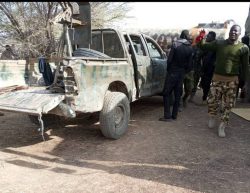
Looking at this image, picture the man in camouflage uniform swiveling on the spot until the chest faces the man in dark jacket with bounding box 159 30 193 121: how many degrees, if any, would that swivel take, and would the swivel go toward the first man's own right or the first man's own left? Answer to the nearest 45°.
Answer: approximately 135° to the first man's own right

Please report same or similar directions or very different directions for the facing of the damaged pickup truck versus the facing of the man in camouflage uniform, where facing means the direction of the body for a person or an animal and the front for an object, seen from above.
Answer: very different directions

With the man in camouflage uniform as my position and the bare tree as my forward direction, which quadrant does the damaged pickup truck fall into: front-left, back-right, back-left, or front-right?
front-left

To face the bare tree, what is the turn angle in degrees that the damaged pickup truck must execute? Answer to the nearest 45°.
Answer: approximately 45° to its left

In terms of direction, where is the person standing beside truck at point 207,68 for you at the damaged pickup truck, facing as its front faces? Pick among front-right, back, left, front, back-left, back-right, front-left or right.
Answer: front

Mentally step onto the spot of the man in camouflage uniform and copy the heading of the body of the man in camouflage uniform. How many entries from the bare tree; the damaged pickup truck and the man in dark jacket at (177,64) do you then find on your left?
0

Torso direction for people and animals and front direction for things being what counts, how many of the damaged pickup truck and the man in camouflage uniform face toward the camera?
1

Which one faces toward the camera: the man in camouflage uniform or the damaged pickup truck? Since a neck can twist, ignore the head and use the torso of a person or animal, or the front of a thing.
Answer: the man in camouflage uniform

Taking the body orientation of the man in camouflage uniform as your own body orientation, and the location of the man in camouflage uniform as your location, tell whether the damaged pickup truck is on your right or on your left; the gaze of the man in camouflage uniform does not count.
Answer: on your right

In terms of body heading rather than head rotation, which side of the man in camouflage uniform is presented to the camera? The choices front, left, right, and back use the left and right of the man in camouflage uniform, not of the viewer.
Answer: front

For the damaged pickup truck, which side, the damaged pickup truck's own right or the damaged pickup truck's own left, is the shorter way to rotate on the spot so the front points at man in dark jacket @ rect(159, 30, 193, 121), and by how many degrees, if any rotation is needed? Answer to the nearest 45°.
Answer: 0° — it already faces them

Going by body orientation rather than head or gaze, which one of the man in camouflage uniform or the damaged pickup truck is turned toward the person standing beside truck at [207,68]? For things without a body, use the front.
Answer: the damaged pickup truck

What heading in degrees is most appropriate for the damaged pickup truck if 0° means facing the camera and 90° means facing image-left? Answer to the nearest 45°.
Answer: approximately 225°

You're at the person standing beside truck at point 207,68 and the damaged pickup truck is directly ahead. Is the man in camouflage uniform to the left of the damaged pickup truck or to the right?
left

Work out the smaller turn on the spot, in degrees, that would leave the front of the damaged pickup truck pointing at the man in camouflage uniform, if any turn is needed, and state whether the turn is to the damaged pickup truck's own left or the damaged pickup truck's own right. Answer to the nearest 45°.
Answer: approximately 45° to the damaged pickup truck's own right
